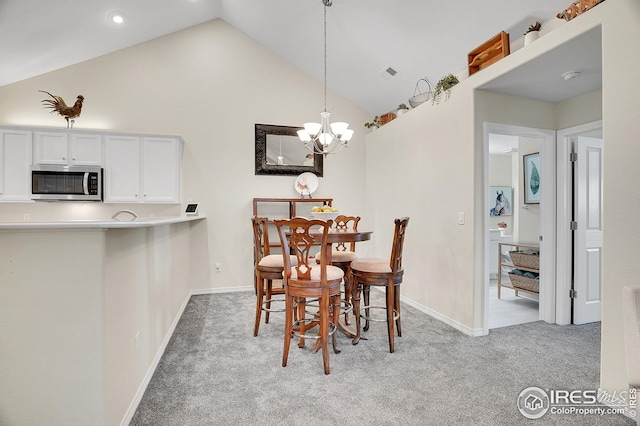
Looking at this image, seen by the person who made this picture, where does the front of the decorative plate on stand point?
facing the viewer

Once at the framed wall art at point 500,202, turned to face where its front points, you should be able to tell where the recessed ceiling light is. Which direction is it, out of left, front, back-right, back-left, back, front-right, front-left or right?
front-right

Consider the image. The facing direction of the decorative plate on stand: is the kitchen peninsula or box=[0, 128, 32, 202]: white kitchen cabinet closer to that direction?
the kitchen peninsula

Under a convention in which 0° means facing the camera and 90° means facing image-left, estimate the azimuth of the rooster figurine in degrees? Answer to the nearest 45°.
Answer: approximately 270°

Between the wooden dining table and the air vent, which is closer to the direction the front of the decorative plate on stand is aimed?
the wooden dining table

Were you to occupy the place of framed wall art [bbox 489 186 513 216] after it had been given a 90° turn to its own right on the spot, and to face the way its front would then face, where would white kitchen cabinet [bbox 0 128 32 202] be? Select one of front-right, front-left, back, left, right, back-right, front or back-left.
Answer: front-left

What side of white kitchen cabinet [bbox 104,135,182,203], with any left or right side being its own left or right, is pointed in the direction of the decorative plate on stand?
left

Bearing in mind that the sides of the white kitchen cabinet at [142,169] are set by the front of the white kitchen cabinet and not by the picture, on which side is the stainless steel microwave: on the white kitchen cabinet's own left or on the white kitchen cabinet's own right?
on the white kitchen cabinet's own right

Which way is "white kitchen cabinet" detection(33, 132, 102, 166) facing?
toward the camera

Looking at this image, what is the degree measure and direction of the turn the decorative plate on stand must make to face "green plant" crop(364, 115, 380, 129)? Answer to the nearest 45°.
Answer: approximately 90° to its left

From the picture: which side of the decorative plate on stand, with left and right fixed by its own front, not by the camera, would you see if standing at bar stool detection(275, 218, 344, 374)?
front

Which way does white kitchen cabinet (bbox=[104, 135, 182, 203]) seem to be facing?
toward the camera

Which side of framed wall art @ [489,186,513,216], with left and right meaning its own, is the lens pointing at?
front

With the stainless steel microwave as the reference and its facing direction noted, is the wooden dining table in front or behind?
in front
